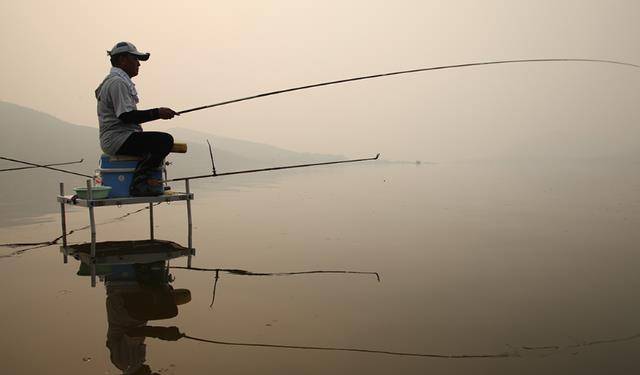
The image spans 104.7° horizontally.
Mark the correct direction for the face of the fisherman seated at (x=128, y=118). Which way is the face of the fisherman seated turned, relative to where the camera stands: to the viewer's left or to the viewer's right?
to the viewer's right

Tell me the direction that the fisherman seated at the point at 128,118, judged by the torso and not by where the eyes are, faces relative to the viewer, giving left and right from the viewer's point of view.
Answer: facing to the right of the viewer
